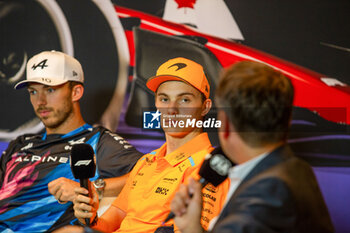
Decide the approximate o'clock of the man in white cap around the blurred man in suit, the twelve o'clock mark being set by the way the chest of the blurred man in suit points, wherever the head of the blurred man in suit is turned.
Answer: The man in white cap is roughly at 12 o'clock from the blurred man in suit.

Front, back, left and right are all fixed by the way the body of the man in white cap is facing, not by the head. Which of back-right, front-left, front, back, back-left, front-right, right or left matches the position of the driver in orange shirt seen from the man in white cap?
left

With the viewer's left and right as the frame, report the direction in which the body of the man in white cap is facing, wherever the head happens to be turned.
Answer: facing the viewer and to the left of the viewer

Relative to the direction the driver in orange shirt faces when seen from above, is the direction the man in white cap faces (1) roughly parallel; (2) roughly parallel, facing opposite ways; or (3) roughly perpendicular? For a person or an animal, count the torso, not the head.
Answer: roughly parallel

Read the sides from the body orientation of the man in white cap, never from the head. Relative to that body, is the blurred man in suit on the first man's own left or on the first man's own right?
on the first man's own left

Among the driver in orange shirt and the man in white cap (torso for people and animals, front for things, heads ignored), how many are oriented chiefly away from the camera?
0

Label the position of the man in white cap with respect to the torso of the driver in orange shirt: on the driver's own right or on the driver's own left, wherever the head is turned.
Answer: on the driver's own right
